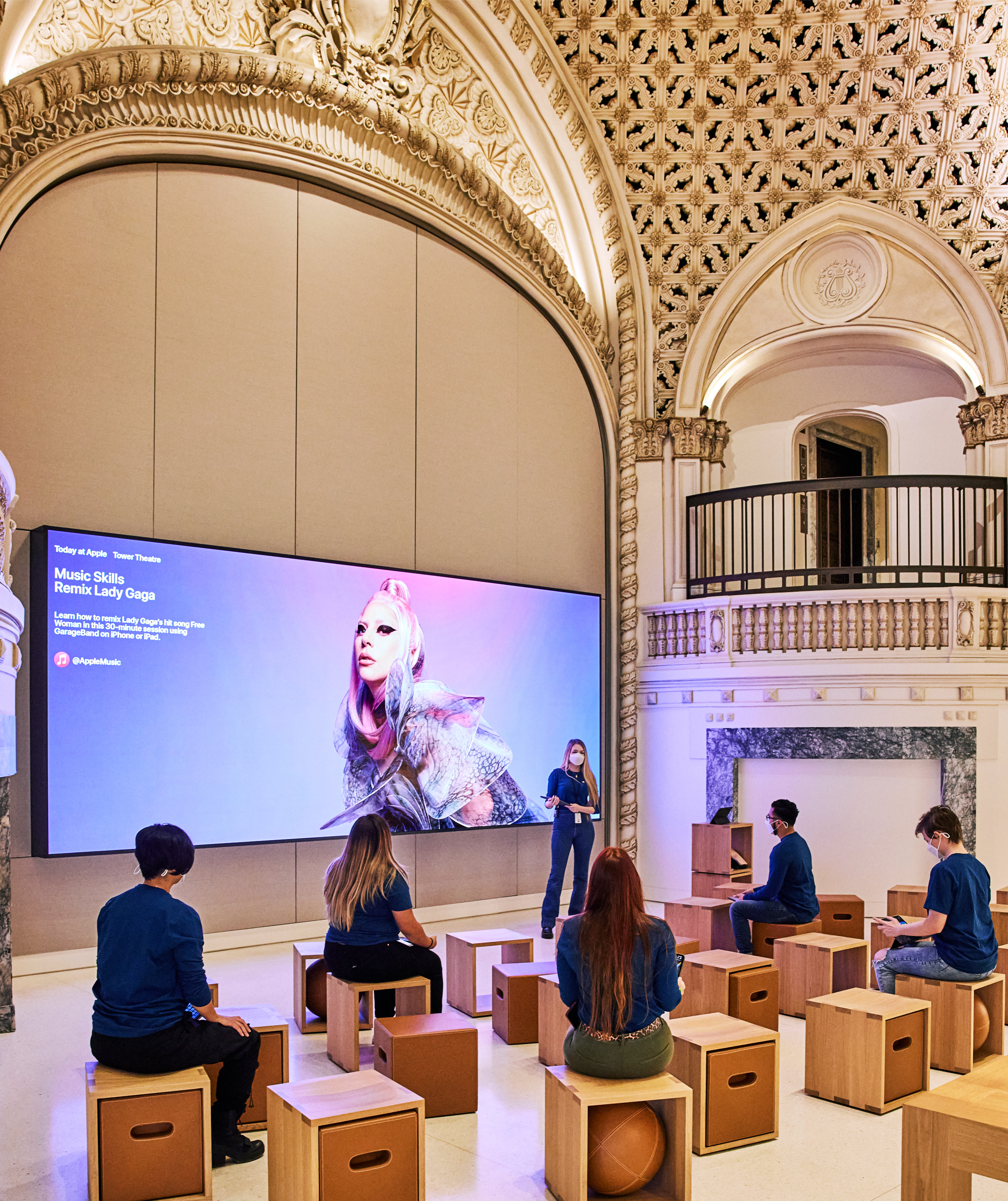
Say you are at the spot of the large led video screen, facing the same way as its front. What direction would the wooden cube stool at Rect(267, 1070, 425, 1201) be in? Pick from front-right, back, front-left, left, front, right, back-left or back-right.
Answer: front-right

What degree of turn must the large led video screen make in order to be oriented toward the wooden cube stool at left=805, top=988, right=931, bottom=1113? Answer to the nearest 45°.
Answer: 0° — it already faces it

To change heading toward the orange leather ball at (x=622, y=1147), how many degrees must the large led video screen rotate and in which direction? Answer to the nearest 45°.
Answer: approximately 45° to its right

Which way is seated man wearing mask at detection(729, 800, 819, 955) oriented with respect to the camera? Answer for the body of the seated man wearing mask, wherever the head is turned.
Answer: to the viewer's left

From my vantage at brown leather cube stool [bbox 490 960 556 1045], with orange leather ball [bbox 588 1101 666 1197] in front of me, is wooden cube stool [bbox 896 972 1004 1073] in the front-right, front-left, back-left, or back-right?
front-left

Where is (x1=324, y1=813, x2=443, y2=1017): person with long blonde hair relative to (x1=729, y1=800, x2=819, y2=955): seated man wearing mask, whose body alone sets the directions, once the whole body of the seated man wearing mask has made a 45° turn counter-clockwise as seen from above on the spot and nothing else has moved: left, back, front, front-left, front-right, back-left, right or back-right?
front

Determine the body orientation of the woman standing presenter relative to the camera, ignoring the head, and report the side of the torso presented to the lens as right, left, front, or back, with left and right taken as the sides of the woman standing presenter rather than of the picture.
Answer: front

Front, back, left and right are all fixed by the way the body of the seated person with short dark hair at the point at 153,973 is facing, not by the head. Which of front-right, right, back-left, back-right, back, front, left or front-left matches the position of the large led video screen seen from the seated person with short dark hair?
front-left

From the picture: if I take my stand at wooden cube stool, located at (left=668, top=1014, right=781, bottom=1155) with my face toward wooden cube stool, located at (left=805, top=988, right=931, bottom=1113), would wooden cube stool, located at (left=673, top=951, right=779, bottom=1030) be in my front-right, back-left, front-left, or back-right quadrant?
front-left

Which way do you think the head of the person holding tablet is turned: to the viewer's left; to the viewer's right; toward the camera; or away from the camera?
to the viewer's left

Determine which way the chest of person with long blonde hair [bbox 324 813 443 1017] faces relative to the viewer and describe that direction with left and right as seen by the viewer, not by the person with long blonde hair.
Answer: facing away from the viewer and to the right of the viewer

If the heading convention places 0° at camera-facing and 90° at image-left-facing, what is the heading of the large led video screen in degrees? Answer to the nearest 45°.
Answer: approximately 315°

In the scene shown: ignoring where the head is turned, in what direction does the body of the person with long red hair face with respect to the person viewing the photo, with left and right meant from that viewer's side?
facing away from the viewer

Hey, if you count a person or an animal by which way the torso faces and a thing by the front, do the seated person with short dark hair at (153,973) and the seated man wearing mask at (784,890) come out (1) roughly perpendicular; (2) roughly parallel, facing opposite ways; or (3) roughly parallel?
roughly perpendicular

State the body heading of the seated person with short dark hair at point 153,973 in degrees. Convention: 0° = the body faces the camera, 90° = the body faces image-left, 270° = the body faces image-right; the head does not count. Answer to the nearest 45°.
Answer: approximately 225°

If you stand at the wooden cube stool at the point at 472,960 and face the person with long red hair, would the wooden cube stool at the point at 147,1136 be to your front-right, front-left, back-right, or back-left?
front-right

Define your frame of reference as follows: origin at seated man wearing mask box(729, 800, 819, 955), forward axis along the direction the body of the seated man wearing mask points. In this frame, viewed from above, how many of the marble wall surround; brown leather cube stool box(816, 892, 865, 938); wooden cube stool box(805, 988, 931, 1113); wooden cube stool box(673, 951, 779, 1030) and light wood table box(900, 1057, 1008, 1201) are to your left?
3

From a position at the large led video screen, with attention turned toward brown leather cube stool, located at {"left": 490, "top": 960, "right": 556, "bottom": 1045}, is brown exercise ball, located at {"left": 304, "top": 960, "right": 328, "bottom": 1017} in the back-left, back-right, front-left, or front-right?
front-right

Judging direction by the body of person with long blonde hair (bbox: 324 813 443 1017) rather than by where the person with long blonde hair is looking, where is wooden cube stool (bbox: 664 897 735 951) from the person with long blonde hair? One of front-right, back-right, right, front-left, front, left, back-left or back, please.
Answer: front

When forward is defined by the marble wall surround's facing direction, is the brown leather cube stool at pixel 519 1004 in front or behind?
in front
